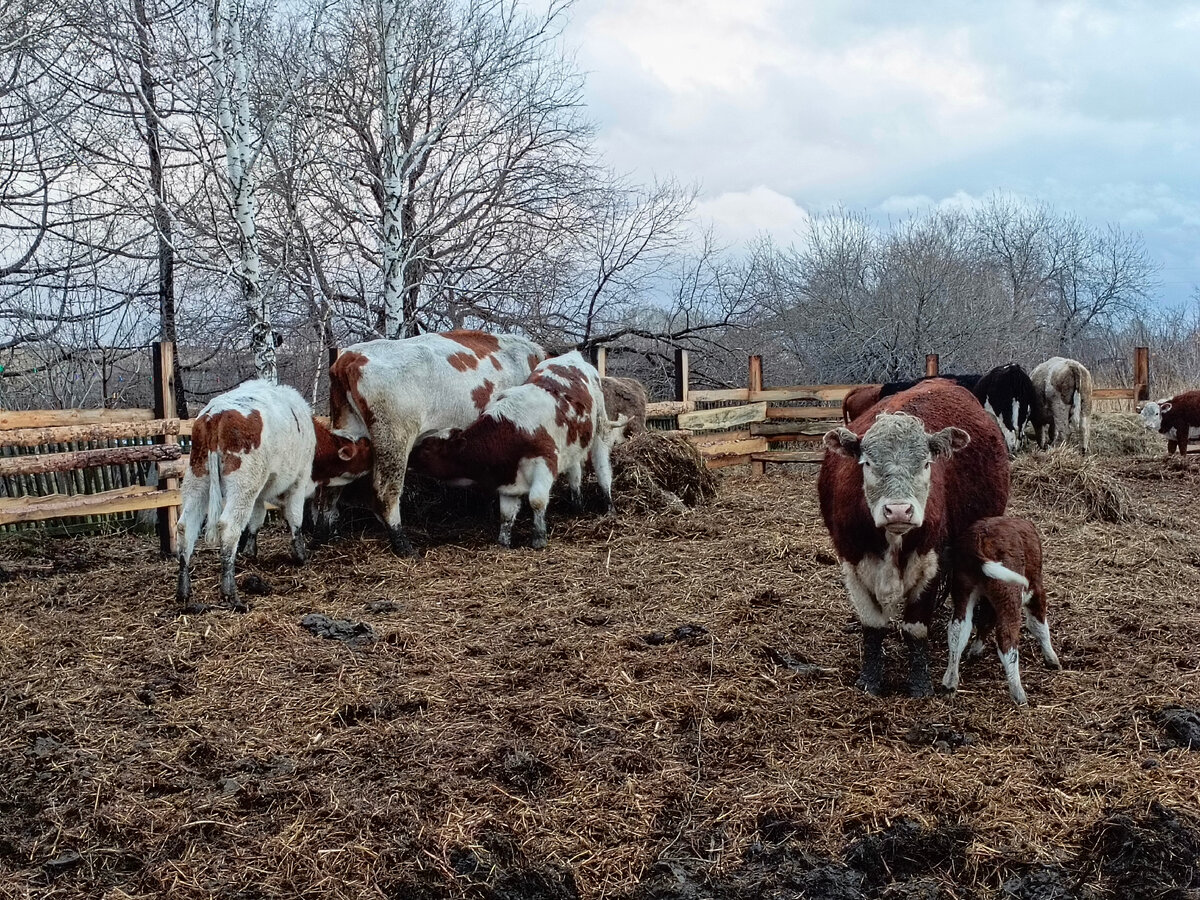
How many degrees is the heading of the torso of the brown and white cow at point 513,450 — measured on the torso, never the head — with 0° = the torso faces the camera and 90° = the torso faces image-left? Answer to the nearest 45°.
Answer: approximately 45°

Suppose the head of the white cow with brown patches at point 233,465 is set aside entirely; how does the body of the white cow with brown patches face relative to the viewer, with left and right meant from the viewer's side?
facing away from the viewer and to the right of the viewer

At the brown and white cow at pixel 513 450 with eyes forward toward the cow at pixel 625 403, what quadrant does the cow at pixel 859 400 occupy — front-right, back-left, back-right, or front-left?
front-right

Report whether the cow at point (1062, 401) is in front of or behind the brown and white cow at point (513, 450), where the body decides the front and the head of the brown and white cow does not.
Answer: behind

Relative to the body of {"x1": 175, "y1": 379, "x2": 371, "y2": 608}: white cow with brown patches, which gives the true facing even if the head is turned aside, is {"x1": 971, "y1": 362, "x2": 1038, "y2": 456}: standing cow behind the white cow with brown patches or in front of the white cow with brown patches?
in front

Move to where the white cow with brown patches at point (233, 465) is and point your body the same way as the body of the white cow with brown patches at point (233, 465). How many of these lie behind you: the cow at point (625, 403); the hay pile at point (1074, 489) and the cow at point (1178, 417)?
0

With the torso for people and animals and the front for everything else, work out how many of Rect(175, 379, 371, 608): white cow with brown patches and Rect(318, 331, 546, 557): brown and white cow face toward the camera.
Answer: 0

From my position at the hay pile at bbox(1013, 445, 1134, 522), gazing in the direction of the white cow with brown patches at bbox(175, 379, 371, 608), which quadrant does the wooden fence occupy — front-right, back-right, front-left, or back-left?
front-right

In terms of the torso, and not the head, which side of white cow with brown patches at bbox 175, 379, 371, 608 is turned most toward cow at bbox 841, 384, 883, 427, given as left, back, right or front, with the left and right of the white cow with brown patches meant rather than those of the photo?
front

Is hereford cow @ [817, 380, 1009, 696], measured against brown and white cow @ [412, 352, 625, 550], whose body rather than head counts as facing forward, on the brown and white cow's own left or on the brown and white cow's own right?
on the brown and white cow's own left
